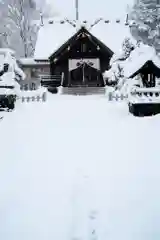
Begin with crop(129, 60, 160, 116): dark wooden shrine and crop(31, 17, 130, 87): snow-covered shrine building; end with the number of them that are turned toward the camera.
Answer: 2

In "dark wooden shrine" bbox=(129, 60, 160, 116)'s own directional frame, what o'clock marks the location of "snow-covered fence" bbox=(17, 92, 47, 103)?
The snow-covered fence is roughly at 4 o'clock from the dark wooden shrine.

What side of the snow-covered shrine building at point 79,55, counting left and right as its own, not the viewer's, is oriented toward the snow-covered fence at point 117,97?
front

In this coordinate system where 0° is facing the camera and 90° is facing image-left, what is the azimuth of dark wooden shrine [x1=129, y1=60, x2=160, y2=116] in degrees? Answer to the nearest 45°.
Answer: approximately 0°

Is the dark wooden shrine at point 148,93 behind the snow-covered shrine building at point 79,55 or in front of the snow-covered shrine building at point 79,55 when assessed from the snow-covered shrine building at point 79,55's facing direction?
in front

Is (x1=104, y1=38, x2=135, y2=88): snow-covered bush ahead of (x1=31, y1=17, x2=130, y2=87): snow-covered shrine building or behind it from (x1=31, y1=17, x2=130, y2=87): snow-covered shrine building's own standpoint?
ahead

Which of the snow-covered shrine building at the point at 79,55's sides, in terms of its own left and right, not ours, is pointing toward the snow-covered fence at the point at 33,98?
front
